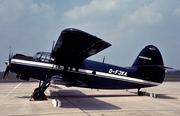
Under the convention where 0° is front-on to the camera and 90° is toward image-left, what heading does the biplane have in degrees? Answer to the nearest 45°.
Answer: approximately 90°
